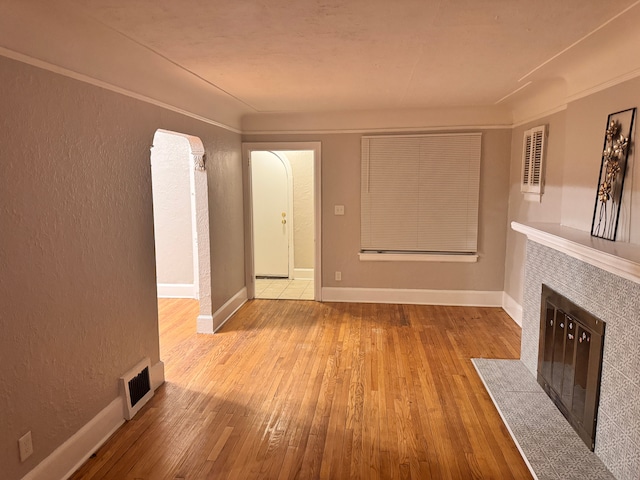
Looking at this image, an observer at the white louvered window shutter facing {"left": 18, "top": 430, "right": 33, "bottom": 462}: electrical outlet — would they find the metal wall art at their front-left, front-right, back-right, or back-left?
front-left

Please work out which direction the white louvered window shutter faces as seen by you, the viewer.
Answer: facing the viewer and to the left of the viewer

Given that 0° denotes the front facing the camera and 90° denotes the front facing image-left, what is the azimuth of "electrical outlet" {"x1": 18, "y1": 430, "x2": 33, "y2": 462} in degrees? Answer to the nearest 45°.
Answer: approximately 315°

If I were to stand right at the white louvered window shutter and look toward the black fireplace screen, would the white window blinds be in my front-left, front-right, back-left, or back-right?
back-right

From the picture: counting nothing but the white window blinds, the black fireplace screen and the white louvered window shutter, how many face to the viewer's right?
0

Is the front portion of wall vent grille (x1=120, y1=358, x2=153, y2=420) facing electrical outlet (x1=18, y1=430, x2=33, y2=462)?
no

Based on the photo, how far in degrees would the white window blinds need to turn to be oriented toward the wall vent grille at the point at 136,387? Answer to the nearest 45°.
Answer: approximately 45° to its right

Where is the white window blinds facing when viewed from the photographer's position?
facing the viewer

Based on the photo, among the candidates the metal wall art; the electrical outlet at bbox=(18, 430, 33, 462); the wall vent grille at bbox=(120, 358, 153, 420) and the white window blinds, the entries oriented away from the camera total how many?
0

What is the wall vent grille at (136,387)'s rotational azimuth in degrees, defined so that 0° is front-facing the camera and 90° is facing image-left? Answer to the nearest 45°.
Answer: approximately 315°

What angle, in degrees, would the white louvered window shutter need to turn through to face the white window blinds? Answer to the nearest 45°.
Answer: approximately 45° to its right

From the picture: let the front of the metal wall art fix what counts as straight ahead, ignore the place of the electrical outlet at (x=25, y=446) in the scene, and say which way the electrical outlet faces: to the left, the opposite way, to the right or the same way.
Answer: the opposite way

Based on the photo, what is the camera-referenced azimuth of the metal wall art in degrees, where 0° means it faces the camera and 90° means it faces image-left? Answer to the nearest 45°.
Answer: approximately 45°

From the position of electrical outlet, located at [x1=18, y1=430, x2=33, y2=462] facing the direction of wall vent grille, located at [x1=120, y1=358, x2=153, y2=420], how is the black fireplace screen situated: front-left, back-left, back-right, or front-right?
front-right

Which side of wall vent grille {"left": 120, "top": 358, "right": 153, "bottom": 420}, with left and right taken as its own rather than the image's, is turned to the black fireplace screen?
front

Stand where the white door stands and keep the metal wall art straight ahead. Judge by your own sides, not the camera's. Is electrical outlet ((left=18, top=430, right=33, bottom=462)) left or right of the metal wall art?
right

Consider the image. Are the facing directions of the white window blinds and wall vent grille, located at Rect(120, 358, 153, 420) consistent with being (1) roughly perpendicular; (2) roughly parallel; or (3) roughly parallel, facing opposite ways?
roughly perpendicular

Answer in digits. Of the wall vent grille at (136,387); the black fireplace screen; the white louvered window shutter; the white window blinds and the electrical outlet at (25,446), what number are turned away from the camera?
0
